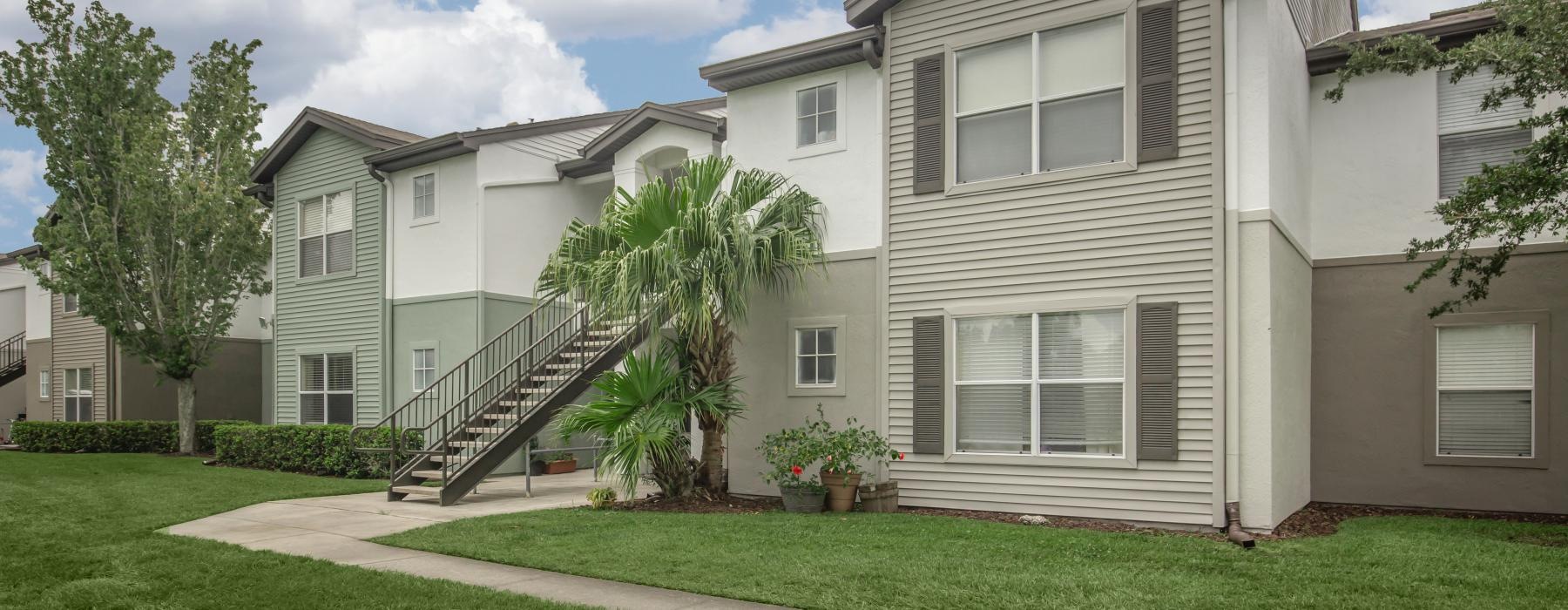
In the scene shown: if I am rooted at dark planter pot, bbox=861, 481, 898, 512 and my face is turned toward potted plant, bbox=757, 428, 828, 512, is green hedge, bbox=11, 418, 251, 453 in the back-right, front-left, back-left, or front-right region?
front-right

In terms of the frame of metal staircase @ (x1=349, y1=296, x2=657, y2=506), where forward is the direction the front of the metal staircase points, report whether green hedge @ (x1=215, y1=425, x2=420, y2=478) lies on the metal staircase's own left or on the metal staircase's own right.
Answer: on the metal staircase's own right

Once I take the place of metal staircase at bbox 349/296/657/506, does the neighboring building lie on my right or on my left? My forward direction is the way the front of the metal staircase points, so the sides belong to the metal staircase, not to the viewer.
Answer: on my right

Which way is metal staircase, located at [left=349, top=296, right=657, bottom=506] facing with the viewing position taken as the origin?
facing the viewer and to the left of the viewer

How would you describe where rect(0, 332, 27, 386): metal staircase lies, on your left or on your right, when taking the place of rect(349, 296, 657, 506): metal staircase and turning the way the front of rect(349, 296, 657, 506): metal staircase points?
on your right

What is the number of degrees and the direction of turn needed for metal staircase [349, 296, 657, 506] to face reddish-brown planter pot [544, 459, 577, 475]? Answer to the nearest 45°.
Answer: approximately 135° to its right

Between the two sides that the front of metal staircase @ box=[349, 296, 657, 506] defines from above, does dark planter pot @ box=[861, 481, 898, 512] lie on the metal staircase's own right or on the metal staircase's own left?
on the metal staircase's own left
